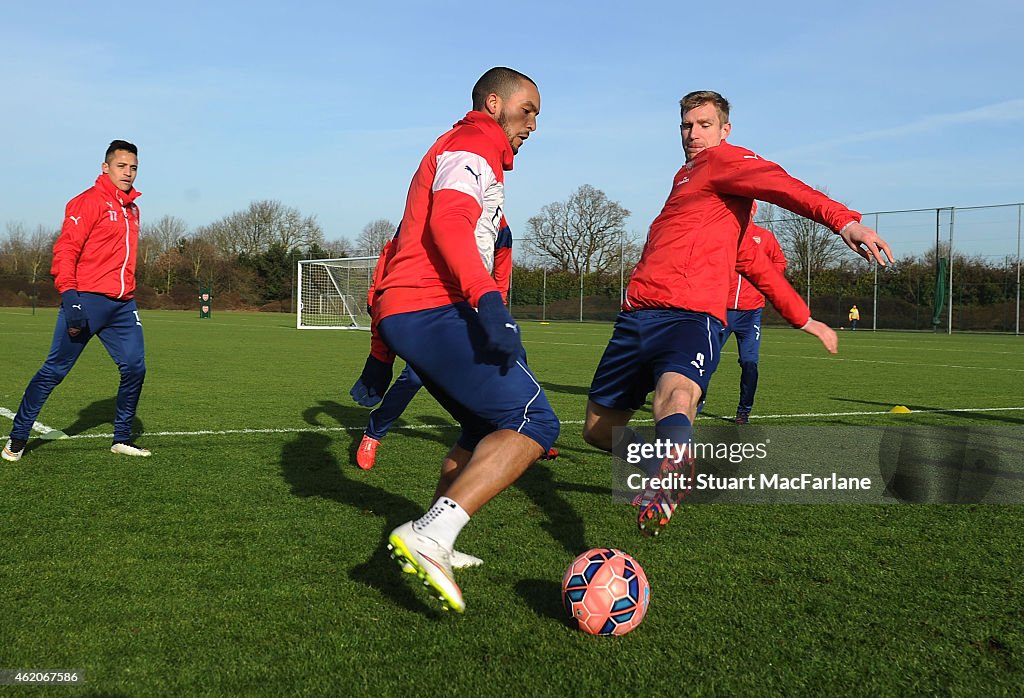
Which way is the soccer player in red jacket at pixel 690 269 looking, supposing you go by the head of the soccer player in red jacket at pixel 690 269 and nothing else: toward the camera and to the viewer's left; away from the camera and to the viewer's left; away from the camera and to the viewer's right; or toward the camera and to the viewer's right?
toward the camera and to the viewer's left

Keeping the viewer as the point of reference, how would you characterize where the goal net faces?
facing the viewer and to the left of the viewer

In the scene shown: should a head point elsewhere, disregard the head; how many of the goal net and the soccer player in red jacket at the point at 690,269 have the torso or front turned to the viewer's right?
0

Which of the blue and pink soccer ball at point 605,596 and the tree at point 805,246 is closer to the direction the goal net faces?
the blue and pink soccer ball

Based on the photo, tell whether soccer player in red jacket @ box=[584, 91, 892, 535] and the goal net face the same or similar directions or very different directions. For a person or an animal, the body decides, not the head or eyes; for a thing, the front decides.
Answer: same or similar directions

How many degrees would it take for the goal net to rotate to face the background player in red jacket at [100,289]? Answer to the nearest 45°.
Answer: approximately 45° to its left

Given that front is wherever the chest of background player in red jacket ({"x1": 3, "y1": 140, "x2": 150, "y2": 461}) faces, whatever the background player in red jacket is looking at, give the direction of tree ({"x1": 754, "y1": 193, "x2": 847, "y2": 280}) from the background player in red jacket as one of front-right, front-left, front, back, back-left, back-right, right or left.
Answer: left

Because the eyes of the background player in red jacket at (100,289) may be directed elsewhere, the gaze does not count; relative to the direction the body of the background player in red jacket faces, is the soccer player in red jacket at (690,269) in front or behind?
in front

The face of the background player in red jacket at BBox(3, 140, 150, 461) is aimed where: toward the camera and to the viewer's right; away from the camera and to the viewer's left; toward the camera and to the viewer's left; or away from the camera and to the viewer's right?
toward the camera and to the viewer's right

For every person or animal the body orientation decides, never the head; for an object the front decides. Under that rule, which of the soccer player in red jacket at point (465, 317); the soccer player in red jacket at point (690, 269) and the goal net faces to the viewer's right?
the soccer player in red jacket at point (465, 317)

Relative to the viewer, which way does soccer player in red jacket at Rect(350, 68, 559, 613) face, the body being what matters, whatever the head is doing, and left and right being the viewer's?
facing to the right of the viewer

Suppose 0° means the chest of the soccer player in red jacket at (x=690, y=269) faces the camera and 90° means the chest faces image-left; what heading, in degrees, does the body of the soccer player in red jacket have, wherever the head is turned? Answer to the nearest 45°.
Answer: approximately 45°

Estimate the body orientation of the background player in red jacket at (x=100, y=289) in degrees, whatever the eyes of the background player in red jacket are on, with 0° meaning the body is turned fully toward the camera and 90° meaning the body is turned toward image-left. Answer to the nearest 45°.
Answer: approximately 315°

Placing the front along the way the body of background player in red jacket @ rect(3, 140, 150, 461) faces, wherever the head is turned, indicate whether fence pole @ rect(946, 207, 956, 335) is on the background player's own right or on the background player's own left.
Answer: on the background player's own left

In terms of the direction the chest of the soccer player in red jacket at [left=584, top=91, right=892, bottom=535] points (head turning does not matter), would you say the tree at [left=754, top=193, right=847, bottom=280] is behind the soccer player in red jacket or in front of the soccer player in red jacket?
behind

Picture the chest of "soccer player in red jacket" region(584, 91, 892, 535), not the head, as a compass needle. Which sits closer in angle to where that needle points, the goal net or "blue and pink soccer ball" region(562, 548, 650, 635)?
the blue and pink soccer ball
